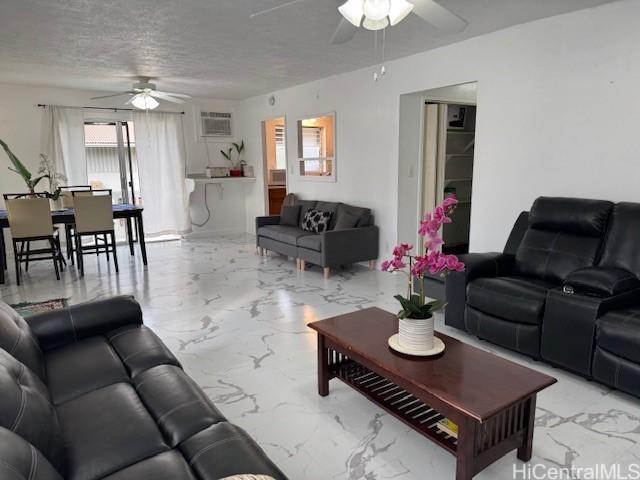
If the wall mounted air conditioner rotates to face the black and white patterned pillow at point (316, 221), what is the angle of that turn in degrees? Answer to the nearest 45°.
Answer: approximately 45° to its left

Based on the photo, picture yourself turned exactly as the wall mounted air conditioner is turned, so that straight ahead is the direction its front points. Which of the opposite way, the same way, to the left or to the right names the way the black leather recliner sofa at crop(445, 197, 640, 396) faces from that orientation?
to the right

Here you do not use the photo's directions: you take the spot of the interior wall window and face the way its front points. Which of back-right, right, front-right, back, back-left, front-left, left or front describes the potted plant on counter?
right

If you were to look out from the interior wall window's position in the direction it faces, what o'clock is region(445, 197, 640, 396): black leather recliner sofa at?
The black leather recliner sofa is roughly at 10 o'clock from the interior wall window.

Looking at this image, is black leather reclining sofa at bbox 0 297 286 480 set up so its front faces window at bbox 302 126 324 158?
no

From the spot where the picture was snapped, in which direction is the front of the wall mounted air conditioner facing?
facing the viewer

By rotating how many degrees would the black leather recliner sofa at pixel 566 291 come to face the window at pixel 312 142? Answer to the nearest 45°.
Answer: approximately 90° to its right

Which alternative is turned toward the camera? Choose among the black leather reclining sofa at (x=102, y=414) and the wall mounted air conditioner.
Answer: the wall mounted air conditioner

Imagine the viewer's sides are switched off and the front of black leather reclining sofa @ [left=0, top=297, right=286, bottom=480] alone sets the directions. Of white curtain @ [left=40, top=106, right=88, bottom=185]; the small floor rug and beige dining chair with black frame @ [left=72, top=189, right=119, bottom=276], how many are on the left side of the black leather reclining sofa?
3

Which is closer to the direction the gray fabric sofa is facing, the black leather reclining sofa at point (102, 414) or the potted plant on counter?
the black leather reclining sofa

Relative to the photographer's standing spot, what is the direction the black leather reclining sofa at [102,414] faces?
facing to the right of the viewer

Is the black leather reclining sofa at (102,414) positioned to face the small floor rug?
no

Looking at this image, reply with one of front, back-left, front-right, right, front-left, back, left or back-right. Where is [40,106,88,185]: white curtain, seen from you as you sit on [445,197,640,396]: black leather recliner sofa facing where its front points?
front-right

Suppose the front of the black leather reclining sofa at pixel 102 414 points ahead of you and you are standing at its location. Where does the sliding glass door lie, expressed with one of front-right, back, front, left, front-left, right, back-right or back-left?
left

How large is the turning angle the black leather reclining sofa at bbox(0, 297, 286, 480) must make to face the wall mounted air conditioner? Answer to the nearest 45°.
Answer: approximately 90° to its left

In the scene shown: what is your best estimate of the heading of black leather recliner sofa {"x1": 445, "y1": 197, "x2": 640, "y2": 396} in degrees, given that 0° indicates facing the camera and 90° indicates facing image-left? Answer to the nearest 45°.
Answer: approximately 45°
